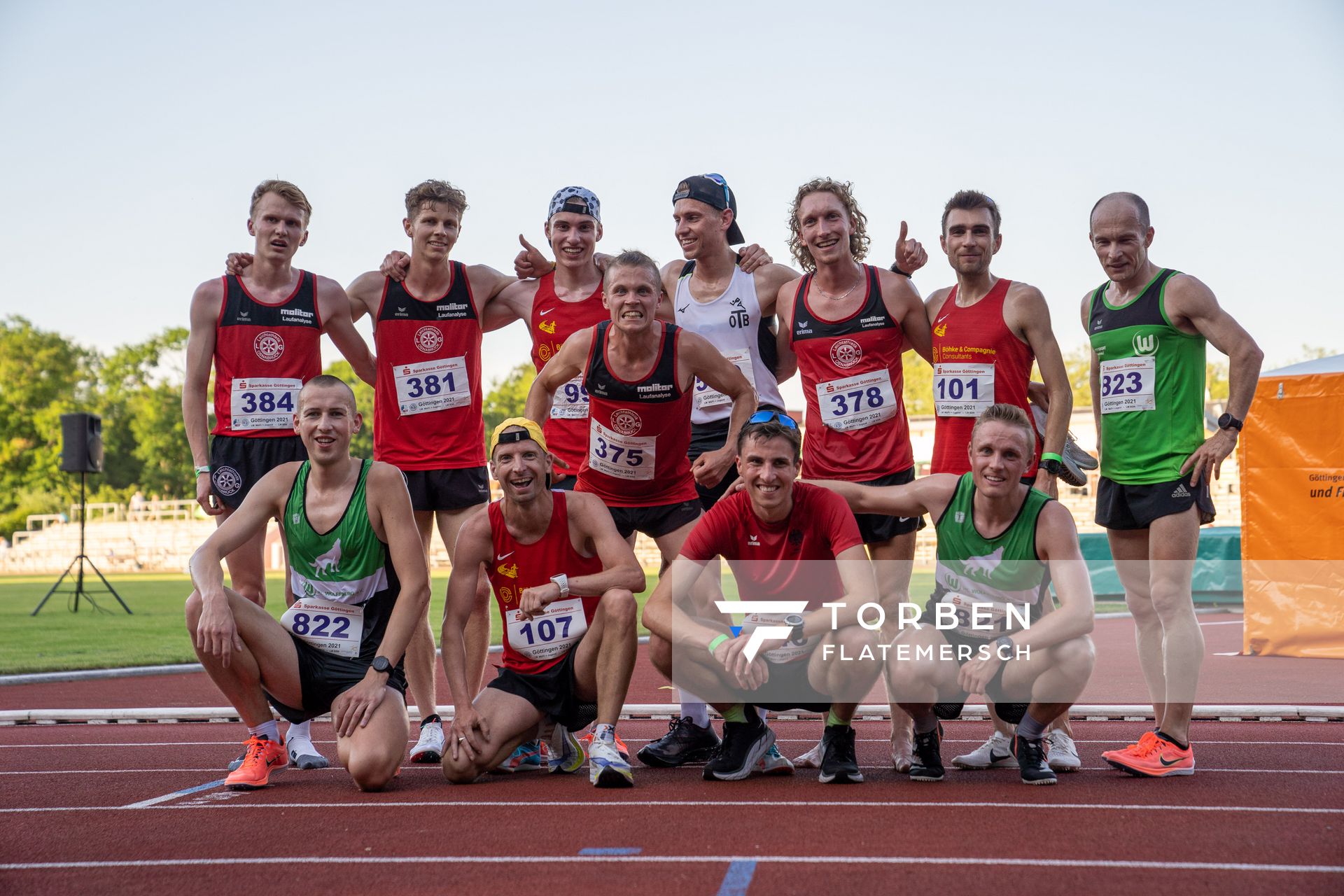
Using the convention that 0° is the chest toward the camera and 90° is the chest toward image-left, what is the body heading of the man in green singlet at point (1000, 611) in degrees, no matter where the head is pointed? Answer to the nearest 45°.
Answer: approximately 0°

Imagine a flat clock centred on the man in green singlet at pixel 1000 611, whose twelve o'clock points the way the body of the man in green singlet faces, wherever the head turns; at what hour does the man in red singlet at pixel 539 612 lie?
The man in red singlet is roughly at 3 o'clock from the man in green singlet.

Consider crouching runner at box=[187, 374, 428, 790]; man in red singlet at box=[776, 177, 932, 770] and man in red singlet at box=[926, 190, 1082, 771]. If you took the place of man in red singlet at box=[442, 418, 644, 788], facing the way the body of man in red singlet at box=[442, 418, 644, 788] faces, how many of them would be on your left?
2
